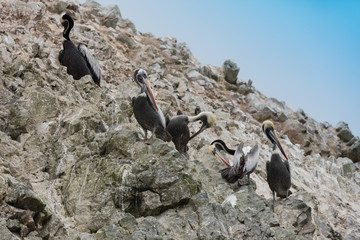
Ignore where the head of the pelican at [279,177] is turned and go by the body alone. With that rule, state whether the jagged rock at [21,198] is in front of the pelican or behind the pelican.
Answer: in front

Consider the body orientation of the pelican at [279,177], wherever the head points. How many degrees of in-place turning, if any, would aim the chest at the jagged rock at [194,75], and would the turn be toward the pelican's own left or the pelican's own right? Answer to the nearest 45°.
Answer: approximately 90° to the pelican's own right

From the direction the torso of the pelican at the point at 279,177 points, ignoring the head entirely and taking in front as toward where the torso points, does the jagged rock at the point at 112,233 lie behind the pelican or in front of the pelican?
in front

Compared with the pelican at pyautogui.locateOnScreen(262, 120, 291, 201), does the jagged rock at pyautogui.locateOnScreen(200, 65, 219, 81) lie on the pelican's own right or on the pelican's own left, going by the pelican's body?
on the pelican's own right

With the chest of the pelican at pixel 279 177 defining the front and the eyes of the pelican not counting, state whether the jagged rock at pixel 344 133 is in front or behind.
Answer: behind

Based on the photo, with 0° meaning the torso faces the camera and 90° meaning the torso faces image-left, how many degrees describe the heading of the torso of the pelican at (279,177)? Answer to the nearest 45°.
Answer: approximately 45°

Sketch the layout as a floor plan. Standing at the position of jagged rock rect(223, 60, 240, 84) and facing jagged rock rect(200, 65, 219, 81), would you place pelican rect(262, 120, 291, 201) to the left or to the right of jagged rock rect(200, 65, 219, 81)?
left

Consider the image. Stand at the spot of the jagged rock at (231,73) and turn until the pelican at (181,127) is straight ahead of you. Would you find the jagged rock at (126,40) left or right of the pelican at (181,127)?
right

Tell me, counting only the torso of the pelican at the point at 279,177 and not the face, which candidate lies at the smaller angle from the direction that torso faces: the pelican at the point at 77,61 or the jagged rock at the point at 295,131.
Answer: the pelican
